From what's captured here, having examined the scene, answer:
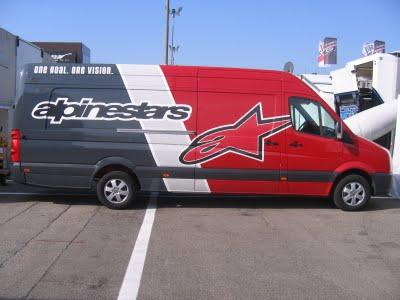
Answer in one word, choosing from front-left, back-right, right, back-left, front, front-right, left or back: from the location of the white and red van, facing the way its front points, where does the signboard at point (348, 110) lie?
front-left

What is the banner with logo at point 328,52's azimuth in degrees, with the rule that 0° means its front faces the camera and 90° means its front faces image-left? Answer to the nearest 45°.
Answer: approximately 0°

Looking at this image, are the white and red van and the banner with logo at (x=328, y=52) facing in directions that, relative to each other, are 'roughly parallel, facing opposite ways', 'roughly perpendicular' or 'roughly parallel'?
roughly perpendicular

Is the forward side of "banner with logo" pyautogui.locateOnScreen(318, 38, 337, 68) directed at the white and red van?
yes

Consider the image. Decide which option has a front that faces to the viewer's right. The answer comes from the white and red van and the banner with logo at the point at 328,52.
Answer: the white and red van

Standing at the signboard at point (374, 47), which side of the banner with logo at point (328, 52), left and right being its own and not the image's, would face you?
left

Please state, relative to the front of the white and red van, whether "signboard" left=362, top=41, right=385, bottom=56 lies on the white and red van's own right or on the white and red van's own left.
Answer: on the white and red van's own left

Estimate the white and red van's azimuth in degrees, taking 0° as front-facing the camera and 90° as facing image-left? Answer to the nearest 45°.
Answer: approximately 270°

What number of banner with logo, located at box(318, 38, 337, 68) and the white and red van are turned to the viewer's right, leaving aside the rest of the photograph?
1
